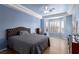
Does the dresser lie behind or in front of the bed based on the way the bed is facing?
in front

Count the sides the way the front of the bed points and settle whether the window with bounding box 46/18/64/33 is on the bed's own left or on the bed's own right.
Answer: on the bed's own left

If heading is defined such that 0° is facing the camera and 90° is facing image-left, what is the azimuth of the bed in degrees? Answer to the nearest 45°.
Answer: approximately 315°
